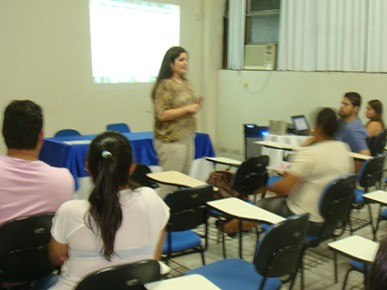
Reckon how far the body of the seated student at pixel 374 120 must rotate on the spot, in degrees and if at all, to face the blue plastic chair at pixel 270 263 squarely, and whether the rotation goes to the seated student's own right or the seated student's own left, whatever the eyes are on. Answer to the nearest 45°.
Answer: approximately 90° to the seated student's own left

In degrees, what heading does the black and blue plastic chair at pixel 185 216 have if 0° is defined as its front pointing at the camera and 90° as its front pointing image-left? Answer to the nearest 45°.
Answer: approximately 135°

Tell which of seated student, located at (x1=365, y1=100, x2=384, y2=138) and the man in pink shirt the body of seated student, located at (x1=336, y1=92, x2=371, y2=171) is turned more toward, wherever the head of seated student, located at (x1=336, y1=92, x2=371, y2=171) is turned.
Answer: the man in pink shirt

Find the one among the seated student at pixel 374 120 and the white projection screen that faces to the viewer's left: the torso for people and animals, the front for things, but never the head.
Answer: the seated student

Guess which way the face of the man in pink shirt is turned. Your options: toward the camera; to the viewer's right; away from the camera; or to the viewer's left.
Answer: away from the camera

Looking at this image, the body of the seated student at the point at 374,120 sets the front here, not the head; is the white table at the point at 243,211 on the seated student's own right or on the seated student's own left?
on the seated student's own left

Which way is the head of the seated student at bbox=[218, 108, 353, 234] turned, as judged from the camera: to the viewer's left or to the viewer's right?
to the viewer's left

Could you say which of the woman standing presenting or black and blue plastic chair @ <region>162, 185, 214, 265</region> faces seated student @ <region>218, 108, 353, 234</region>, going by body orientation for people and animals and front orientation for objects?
the woman standing presenting

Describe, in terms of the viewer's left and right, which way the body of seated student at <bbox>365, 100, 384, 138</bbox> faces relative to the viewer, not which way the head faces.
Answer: facing to the left of the viewer

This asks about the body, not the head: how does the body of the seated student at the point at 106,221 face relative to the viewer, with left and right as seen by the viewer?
facing away from the viewer

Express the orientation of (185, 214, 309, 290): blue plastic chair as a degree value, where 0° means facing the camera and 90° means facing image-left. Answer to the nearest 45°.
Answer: approximately 135°

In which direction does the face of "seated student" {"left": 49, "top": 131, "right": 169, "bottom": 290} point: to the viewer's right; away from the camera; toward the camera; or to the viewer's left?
away from the camera
